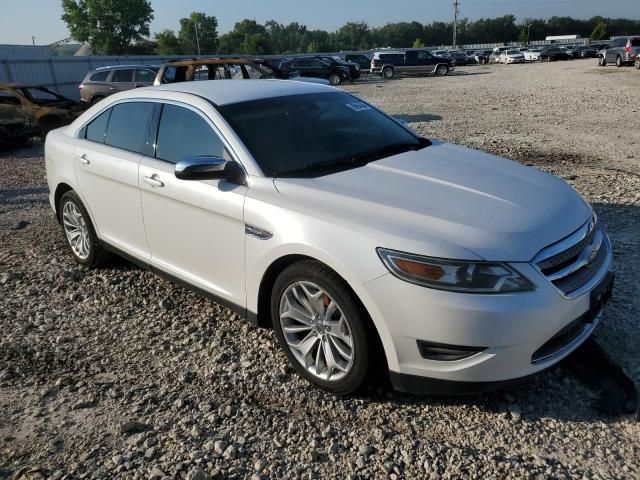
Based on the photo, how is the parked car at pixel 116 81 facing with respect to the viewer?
to the viewer's right

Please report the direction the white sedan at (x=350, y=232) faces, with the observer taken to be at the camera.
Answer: facing the viewer and to the right of the viewer

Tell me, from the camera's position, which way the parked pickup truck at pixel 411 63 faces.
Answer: facing to the right of the viewer

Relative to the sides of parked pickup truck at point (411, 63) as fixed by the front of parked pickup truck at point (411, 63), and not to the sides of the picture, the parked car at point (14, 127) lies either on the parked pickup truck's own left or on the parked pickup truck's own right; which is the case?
on the parked pickup truck's own right

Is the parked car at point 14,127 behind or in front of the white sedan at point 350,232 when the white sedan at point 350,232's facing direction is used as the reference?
behind

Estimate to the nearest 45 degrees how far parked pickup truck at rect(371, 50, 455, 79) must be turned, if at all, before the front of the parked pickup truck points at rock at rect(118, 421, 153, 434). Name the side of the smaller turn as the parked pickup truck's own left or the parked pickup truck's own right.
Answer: approximately 90° to the parked pickup truck's own right
